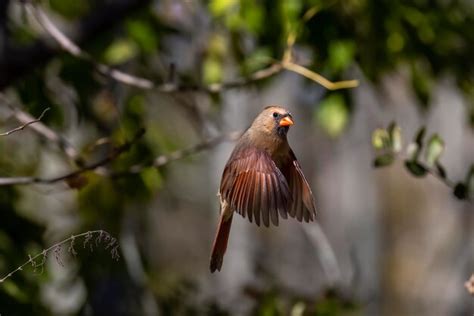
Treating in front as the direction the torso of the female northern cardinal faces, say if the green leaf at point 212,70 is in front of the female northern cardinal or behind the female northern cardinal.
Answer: behind

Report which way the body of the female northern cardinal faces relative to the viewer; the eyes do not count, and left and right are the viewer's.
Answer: facing the viewer and to the right of the viewer

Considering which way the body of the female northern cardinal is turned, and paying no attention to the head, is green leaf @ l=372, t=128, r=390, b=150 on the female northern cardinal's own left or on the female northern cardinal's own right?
on the female northern cardinal's own left

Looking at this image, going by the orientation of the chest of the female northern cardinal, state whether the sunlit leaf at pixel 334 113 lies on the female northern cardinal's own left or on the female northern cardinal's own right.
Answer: on the female northern cardinal's own left

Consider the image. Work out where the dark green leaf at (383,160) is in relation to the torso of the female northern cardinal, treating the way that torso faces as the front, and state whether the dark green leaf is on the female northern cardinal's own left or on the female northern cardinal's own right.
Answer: on the female northern cardinal's own left

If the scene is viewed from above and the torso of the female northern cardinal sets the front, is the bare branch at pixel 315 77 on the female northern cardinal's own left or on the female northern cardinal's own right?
on the female northern cardinal's own left

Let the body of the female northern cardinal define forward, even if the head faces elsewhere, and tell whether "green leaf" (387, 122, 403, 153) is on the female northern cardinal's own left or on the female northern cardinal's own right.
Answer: on the female northern cardinal's own left
